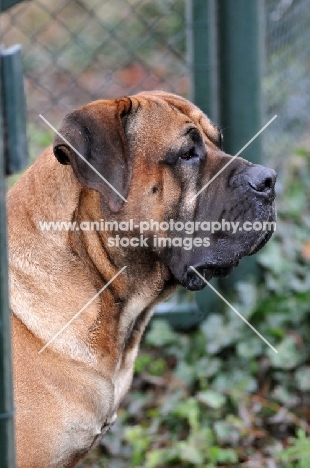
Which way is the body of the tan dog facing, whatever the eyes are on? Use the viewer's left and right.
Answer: facing to the right of the viewer

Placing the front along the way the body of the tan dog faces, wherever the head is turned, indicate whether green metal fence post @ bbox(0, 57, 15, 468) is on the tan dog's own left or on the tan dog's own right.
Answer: on the tan dog's own right

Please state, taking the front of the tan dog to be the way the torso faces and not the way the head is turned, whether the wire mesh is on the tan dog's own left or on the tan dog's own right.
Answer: on the tan dog's own left

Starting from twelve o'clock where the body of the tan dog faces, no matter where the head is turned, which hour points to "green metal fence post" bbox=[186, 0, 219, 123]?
The green metal fence post is roughly at 10 o'clock from the tan dog.

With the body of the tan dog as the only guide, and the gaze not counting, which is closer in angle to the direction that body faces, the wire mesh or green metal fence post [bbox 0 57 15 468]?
the wire mesh

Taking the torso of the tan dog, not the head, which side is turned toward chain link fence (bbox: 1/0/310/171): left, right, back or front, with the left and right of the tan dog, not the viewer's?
left
